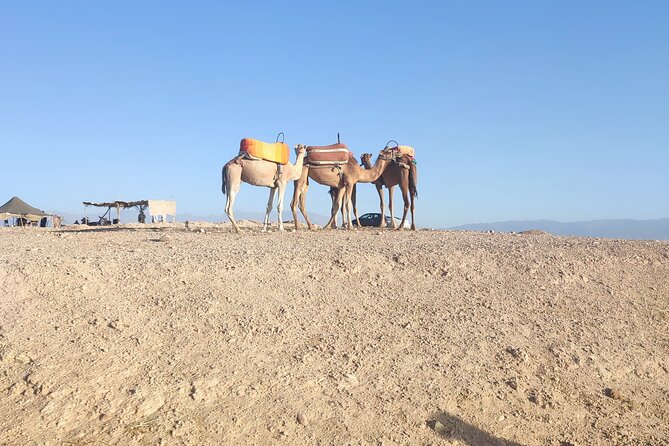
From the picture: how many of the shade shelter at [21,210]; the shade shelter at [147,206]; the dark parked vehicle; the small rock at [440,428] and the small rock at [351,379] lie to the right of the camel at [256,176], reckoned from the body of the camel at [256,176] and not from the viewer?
2

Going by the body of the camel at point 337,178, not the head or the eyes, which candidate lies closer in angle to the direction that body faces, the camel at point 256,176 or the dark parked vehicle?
the dark parked vehicle

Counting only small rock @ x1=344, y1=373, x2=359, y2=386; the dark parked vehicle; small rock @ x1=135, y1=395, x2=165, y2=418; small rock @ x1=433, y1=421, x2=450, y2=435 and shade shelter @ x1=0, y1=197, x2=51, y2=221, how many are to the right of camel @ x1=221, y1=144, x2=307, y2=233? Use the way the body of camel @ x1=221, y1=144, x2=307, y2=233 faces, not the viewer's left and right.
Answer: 3

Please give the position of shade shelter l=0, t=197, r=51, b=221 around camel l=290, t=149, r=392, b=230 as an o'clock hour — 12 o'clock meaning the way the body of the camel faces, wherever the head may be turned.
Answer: The shade shelter is roughly at 7 o'clock from the camel.

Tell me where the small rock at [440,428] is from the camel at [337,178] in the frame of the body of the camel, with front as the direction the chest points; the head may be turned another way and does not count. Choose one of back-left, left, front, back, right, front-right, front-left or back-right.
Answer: right

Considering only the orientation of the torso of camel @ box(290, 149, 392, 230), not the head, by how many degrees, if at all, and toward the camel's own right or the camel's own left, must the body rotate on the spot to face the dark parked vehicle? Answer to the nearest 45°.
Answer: approximately 90° to the camel's own left

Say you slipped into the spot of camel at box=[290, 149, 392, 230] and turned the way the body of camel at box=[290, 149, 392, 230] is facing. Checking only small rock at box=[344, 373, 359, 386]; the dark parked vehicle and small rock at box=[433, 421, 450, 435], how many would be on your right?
2

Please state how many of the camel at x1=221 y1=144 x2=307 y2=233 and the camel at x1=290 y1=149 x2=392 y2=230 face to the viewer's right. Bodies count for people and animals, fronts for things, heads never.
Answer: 2

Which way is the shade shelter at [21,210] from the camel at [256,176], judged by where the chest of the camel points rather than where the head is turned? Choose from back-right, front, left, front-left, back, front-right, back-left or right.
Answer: back-left

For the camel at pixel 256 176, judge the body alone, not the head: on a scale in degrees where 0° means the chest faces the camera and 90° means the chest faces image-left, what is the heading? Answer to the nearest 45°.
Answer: approximately 270°

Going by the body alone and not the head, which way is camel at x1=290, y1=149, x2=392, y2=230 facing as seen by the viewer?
to the viewer's right

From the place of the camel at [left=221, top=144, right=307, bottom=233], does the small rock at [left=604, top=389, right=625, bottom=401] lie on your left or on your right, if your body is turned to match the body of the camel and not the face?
on your right

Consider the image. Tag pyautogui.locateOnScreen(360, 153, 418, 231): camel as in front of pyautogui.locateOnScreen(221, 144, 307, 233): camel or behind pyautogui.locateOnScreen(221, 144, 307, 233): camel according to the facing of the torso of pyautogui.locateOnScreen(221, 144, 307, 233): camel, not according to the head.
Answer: in front
